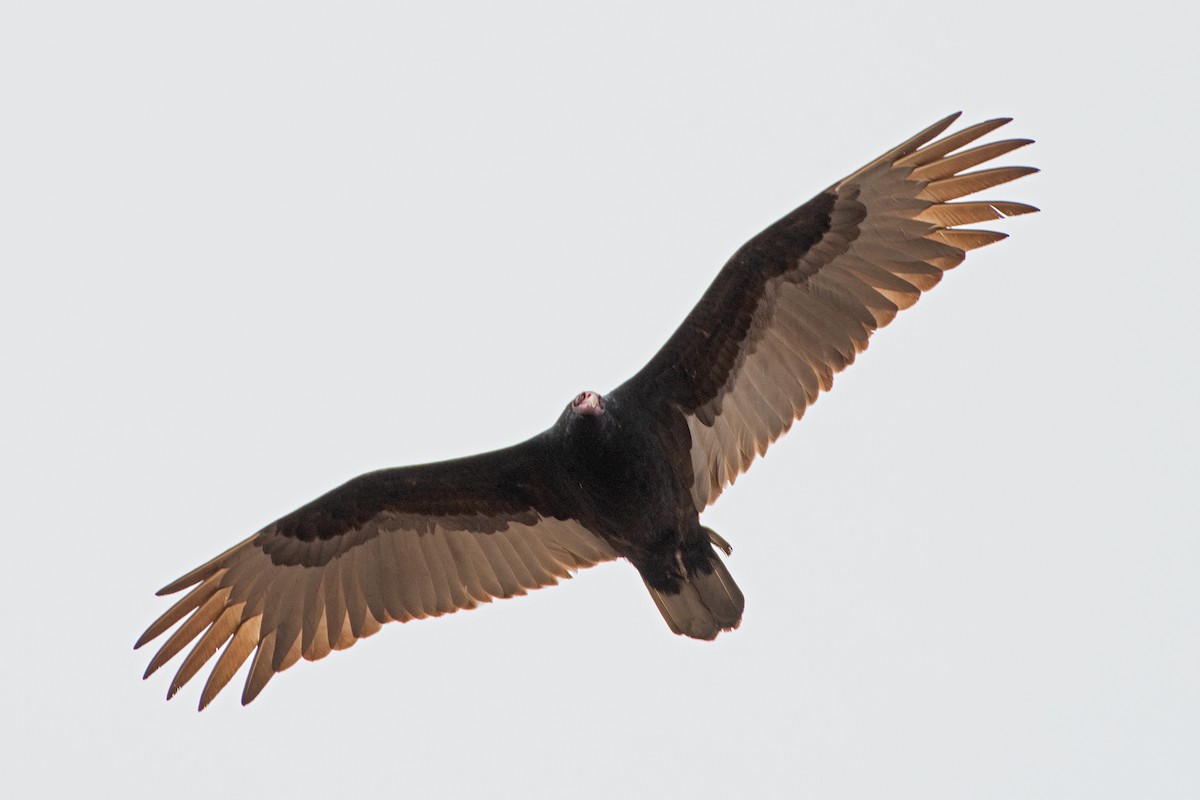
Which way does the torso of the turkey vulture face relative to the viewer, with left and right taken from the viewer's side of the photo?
facing the viewer and to the left of the viewer
